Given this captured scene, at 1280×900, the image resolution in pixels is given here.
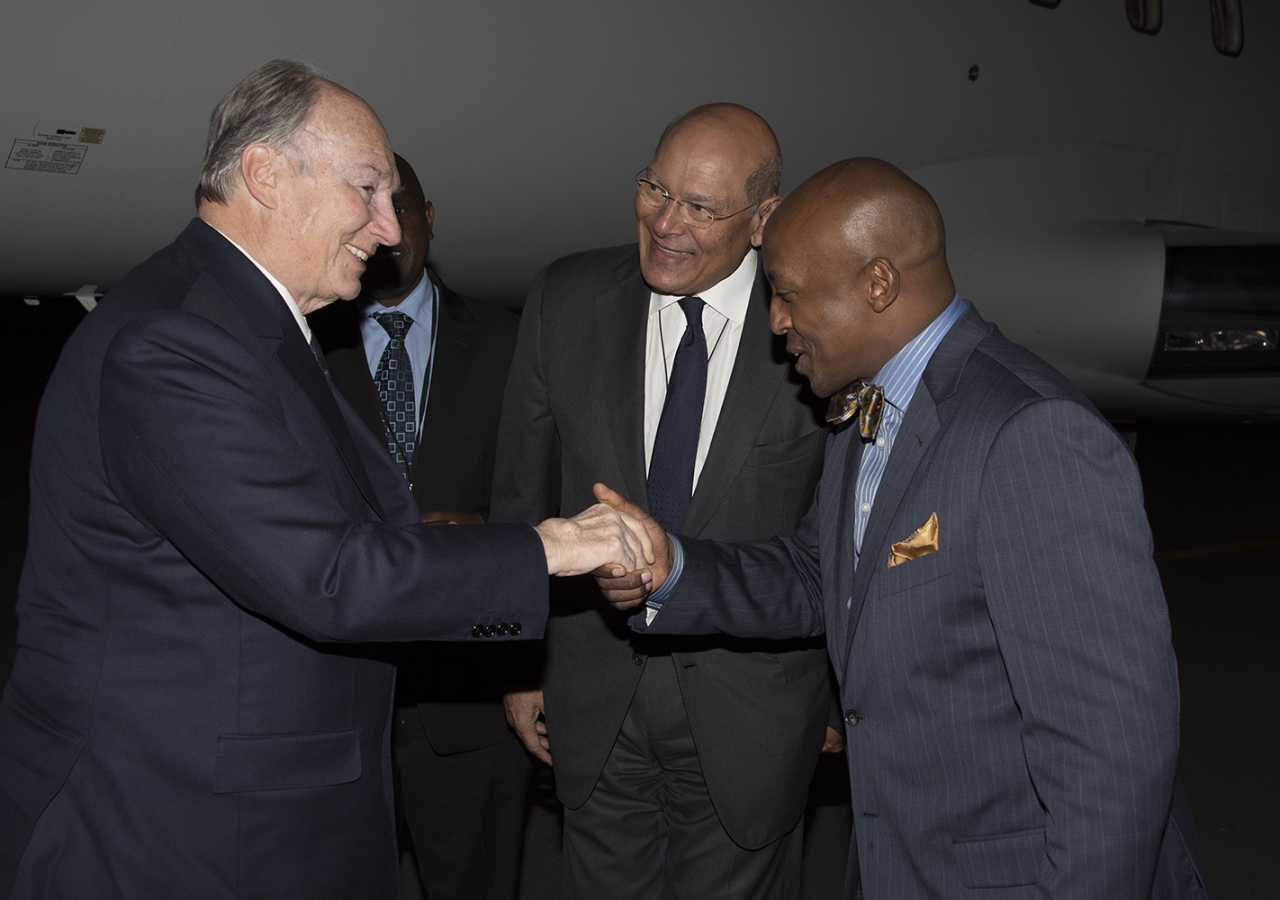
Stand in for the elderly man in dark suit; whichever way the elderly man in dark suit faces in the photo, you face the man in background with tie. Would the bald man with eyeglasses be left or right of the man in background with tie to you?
right

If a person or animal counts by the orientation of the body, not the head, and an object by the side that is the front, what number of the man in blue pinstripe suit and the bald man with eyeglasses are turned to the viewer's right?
0

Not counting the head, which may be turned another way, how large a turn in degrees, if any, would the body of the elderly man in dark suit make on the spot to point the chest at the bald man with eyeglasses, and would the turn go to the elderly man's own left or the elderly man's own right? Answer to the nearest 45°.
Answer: approximately 45° to the elderly man's own left

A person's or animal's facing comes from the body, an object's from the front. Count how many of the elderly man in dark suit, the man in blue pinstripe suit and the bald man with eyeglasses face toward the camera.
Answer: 1

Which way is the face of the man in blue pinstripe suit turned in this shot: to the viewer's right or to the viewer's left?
to the viewer's left

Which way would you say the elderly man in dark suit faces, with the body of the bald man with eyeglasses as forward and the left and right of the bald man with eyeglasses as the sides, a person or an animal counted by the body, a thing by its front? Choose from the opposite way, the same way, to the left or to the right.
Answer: to the left

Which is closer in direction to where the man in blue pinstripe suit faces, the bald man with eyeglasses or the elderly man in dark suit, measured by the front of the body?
the elderly man in dark suit

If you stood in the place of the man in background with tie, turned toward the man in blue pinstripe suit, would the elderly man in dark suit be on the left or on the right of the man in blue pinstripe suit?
right

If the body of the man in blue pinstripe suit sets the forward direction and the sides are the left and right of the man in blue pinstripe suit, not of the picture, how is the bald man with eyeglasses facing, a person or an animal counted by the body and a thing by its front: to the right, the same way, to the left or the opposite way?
to the left

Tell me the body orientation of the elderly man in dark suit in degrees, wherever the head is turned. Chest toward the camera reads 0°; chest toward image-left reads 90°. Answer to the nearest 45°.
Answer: approximately 270°

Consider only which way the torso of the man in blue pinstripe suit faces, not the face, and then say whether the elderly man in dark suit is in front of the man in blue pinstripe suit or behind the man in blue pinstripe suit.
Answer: in front

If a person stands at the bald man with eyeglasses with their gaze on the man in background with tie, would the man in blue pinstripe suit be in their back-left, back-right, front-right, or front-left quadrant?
back-left

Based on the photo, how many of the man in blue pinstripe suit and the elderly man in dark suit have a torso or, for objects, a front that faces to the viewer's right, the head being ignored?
1

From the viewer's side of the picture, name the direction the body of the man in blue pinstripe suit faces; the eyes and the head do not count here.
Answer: to the viewer's left

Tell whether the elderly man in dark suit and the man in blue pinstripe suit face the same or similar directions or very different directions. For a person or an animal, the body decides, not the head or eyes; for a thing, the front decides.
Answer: very different directions

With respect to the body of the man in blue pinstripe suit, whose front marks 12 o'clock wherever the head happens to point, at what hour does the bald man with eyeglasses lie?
The bald man with eyeglasses is roughly at 2 o'clock from the man in blue pinstripe suit.

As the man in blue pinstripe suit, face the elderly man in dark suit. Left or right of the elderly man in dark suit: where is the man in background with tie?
right
